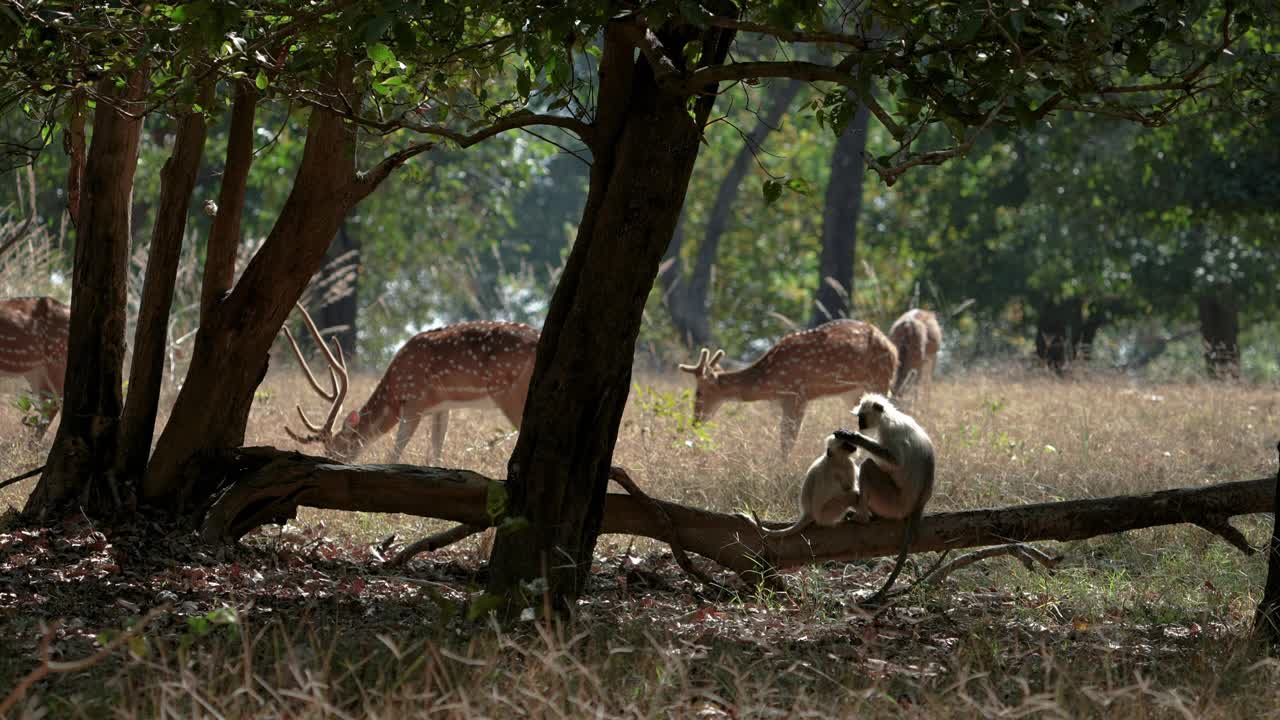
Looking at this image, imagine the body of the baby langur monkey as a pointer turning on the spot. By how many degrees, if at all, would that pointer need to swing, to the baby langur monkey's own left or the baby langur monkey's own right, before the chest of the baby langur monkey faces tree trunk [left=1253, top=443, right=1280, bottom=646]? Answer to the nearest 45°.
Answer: approximately 45° to the baby langur monkey's own right

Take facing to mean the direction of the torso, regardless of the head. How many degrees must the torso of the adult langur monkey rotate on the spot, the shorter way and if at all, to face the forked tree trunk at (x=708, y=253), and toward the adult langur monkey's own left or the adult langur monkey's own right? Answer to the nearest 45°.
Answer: approximately 90° to the adult langur monkey's own right

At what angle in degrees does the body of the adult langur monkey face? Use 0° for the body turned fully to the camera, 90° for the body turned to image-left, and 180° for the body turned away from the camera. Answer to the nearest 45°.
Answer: approximately 90°

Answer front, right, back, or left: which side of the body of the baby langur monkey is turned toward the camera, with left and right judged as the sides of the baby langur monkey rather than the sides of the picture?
right

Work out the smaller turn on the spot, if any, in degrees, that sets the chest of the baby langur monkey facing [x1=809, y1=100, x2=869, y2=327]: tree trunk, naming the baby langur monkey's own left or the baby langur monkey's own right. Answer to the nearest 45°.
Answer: approximately 90° to the baby langur monkey's own left

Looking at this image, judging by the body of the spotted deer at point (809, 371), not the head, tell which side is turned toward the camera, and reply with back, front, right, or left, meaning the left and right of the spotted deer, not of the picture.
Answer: left

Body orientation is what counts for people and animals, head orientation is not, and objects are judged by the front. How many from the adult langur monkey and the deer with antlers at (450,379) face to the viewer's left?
2

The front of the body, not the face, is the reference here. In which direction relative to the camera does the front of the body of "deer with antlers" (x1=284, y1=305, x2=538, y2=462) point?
to the viewer's left

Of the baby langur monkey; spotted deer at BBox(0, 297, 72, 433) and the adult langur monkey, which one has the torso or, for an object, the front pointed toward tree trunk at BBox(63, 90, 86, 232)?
the adult langur monkey

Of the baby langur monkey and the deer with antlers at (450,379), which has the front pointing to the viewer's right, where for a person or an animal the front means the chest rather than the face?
the baby langur monkey

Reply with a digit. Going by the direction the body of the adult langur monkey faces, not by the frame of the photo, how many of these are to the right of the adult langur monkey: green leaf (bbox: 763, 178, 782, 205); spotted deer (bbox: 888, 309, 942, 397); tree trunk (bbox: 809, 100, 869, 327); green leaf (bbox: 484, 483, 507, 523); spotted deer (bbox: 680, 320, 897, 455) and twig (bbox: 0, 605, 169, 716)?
3
